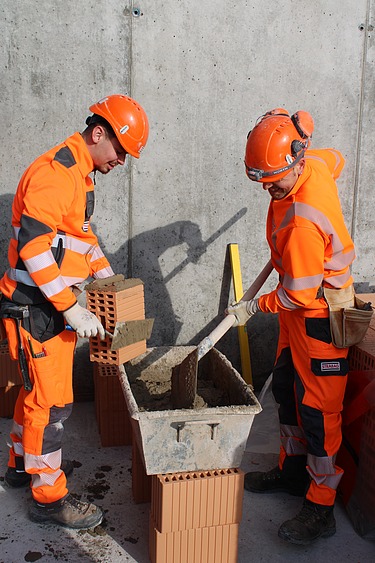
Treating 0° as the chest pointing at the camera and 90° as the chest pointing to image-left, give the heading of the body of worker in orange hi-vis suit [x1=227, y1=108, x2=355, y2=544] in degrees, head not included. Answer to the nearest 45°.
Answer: approximately 90°

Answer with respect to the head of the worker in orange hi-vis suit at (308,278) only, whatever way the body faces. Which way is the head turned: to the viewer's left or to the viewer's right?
to the viewer's left

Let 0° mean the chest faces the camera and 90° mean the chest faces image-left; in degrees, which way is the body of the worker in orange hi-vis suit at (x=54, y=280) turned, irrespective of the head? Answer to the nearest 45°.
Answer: approximately 270°

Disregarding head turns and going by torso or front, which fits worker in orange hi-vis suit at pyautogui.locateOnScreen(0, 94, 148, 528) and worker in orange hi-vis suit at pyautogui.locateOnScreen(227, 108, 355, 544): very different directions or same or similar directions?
very different directions

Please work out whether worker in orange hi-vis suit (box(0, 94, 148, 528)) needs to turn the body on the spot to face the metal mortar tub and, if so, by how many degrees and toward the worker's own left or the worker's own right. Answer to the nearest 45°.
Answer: approximately 45° to the worker's own right

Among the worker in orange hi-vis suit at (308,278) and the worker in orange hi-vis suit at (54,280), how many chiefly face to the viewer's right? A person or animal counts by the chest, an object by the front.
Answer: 1

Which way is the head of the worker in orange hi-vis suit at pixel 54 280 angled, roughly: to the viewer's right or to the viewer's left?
to the viewer's right

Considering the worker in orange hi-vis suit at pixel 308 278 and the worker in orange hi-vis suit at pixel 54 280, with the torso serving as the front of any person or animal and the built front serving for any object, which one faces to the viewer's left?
the worker in orange hi-vis suit at pixel 308 278

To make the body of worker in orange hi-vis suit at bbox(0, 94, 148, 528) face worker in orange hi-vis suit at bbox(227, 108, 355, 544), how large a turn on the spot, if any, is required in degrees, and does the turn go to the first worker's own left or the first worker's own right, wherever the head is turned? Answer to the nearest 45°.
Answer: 0° — they already face them
